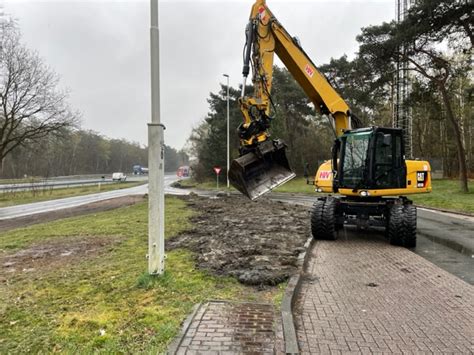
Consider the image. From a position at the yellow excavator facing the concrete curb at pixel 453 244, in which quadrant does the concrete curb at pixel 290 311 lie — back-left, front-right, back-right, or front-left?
back-right

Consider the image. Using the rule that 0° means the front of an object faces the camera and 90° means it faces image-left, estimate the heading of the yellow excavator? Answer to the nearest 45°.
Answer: approximately 45°

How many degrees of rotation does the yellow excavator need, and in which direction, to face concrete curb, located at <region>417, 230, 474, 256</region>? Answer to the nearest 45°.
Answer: approximately 135° to its left

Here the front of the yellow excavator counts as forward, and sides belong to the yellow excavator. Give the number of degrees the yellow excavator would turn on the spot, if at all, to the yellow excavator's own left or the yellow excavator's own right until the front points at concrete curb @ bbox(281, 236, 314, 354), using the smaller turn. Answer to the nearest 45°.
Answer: approximately 45° to the yellow excavator's own left

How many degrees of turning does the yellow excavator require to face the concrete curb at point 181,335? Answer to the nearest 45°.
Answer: approximately 45° to its left
